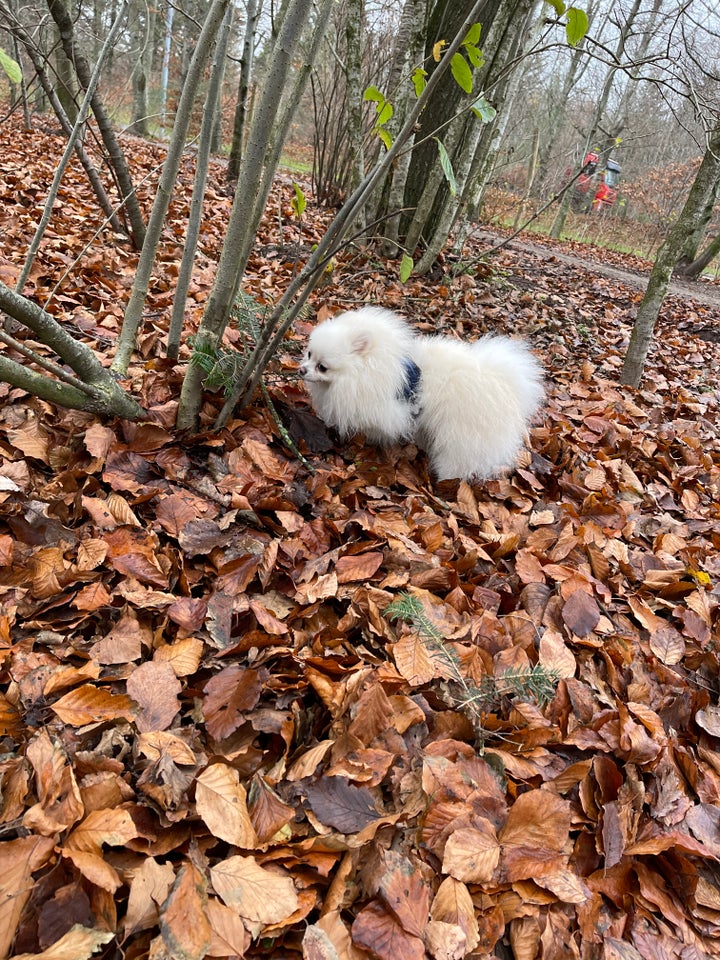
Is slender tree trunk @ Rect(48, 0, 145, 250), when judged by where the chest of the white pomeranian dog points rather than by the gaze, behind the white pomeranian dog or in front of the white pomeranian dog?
in front

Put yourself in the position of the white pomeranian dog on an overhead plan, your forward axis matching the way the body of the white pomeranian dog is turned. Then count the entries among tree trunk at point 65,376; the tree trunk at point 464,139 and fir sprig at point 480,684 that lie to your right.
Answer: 1

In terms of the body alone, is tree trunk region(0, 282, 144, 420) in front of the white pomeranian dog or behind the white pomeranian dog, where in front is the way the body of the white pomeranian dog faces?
in front

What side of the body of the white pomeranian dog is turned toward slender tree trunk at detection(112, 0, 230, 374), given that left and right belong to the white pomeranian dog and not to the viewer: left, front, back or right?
front

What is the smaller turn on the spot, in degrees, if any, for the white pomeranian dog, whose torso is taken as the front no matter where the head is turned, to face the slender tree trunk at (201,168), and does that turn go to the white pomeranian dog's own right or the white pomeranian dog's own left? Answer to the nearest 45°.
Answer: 0° — it already faces it

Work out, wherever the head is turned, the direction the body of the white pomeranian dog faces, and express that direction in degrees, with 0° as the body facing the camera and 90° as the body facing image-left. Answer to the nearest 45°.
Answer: approximately 90°

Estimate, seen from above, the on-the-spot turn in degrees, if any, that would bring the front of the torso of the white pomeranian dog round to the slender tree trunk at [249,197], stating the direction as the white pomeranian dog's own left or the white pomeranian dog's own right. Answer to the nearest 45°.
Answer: approximately 45° to the white pomeranian dog's own left

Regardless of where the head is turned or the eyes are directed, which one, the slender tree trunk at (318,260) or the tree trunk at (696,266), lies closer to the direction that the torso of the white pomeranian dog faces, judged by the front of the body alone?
the slender tree trunk
